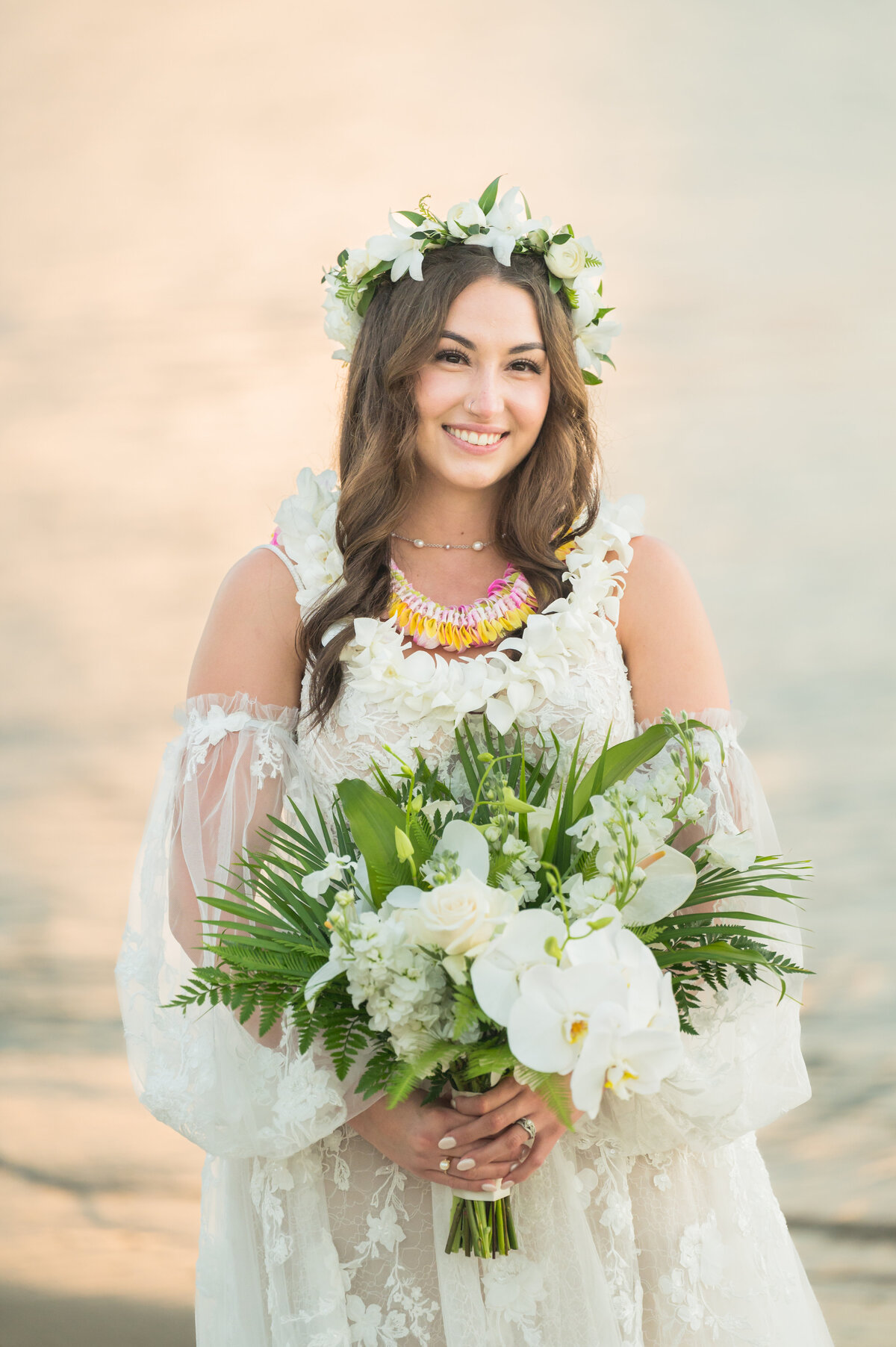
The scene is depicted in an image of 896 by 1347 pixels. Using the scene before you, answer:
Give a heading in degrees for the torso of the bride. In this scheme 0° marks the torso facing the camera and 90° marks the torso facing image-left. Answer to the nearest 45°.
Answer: approximately 0°
